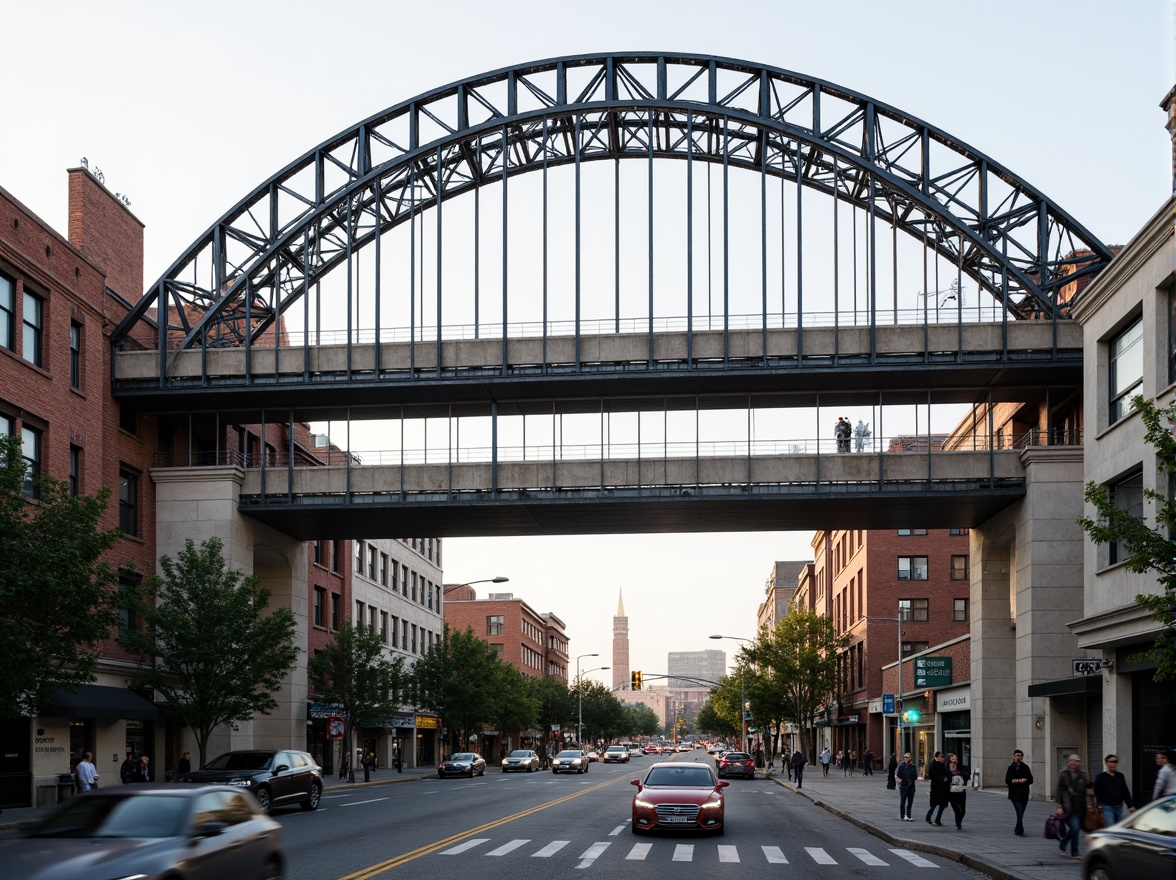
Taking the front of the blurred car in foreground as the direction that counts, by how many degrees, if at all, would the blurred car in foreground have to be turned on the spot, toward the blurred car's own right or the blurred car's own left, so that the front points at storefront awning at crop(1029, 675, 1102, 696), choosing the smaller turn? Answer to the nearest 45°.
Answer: approximately 180°

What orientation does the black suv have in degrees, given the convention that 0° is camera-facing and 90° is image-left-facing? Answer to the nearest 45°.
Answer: approximately 45°

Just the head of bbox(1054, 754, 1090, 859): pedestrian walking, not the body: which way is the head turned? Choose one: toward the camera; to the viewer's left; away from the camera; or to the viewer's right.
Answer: toward the camera

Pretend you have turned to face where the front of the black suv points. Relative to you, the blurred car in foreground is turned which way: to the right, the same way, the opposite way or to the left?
the same way

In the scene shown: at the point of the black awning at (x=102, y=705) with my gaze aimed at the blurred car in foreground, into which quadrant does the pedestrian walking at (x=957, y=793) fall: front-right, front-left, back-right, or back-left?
front-left

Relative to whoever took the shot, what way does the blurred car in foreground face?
facing the viewer and to the left of the viewer

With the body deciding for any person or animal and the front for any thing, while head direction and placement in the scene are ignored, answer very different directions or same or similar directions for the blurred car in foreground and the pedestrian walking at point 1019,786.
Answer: same or similar directions

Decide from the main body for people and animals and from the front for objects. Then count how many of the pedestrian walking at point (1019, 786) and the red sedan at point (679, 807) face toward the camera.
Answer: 2

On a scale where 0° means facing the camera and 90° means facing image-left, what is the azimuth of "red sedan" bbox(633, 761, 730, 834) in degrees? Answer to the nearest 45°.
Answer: approximately 0°

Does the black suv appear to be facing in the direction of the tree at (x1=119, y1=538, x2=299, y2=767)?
no

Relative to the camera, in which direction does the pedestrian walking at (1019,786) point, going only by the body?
toward the camera

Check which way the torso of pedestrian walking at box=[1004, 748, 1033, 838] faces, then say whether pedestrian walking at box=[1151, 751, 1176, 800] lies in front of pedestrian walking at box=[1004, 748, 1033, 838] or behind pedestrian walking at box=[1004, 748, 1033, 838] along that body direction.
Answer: in front
